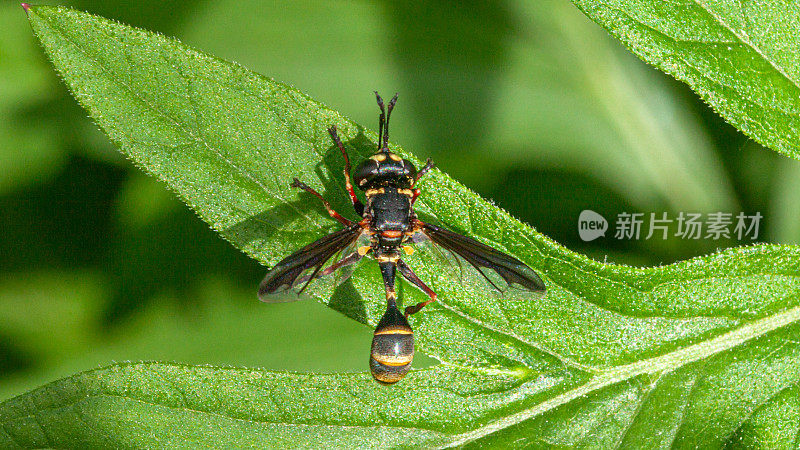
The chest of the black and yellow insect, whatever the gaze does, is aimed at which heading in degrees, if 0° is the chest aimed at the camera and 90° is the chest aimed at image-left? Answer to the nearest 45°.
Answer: approximately 180°

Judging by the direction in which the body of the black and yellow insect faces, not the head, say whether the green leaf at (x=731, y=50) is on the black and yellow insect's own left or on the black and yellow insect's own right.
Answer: on the black and yellow insect's own right
